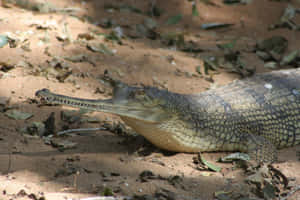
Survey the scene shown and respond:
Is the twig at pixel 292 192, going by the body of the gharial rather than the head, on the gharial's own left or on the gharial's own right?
on the gharial's own left

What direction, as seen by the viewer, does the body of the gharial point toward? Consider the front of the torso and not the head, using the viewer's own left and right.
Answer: facing to the left of the viewer

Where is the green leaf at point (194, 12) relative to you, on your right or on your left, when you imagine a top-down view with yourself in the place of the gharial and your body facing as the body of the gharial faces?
on your right

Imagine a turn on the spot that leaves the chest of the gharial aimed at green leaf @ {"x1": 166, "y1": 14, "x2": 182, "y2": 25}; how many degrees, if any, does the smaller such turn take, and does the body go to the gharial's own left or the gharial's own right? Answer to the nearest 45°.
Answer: approximately 90° to the gharial's own right

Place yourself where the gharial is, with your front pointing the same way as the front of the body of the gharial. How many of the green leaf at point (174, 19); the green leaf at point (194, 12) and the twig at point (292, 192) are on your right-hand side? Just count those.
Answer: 2
